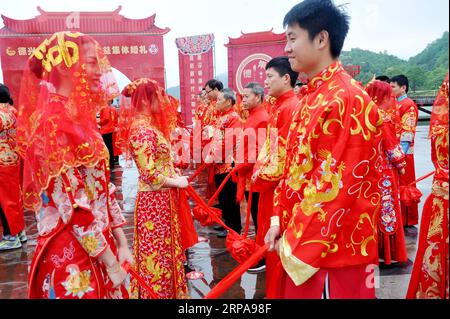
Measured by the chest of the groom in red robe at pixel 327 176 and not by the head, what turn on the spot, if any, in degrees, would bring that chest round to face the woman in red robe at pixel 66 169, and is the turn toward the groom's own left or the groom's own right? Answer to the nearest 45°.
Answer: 0° — they already face them

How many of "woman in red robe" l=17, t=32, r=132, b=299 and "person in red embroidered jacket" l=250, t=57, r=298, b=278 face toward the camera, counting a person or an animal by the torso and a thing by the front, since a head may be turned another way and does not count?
0

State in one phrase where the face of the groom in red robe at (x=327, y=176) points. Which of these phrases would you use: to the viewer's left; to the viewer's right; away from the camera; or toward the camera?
to the viewer's left

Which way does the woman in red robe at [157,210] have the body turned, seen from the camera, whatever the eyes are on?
to the viewer's right

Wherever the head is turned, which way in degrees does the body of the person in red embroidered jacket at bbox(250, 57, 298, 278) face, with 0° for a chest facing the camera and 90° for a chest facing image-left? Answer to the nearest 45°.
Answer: approximately 90°

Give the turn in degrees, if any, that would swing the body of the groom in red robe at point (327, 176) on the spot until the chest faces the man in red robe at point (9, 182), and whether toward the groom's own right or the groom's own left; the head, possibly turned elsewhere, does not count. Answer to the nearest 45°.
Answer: approximately 45° to the groom's own right

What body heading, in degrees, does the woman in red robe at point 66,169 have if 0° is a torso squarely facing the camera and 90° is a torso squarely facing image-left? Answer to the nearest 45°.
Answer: approximately 270°

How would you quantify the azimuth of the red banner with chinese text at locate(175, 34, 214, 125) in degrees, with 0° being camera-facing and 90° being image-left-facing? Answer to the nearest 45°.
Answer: approximately 0°

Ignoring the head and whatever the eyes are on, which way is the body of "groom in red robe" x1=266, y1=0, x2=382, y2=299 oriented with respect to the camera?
to the viewer's left

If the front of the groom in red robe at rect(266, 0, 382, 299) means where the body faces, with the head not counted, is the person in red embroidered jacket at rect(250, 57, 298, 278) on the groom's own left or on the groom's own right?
on the groom's own right

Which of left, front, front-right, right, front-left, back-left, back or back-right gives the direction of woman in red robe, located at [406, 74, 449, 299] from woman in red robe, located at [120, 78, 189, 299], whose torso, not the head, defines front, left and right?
front-right

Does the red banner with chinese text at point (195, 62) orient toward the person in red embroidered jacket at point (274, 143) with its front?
yes
